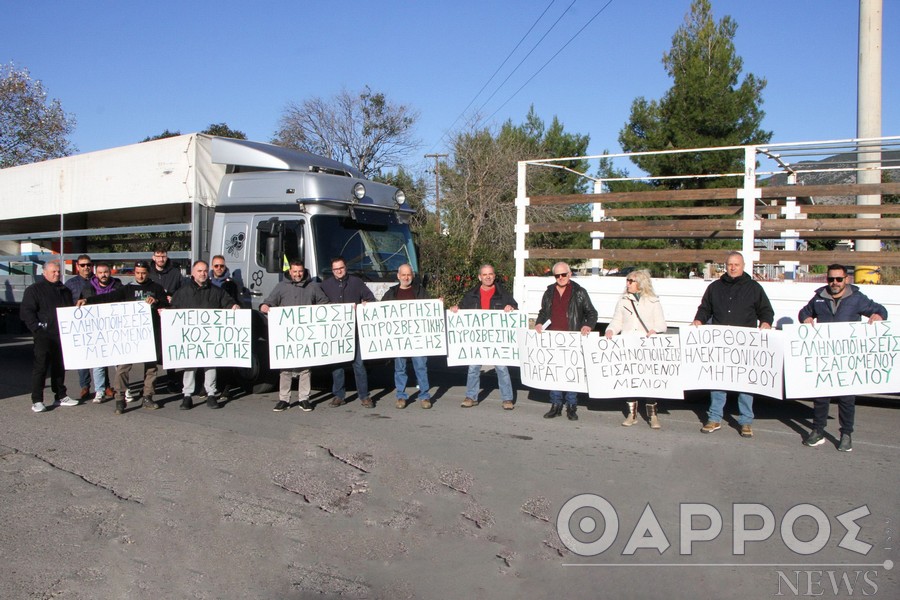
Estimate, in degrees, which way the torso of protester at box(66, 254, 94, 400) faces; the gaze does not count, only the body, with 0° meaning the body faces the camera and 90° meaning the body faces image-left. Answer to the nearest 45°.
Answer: approximately 0°

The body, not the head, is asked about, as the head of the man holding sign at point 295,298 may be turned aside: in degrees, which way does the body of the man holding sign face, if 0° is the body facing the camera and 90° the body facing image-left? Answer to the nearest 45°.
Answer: approximately 0°

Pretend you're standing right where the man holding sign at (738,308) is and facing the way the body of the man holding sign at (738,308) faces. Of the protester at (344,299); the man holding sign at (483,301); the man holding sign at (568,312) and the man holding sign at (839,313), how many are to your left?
1

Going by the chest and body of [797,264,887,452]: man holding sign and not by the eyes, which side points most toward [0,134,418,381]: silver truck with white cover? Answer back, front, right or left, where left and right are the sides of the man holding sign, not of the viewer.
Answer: right

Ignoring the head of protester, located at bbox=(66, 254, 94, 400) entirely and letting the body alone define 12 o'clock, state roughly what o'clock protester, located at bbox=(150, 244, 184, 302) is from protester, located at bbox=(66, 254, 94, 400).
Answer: protester, located at bbox=(150, 244, 184, 302) is roughly at 9 o'clock from protester, located at bbox=(66, 254, 94, 400).

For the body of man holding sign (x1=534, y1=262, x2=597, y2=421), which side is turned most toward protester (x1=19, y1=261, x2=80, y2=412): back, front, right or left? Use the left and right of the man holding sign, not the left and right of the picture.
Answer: right

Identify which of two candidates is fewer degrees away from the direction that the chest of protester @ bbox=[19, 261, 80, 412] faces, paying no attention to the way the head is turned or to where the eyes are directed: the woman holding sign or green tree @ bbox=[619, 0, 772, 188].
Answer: the woman holding sign
